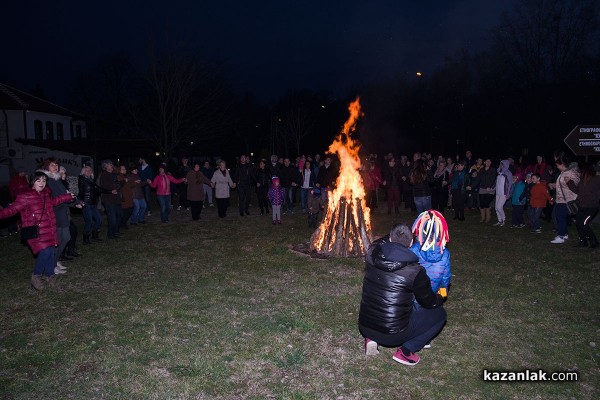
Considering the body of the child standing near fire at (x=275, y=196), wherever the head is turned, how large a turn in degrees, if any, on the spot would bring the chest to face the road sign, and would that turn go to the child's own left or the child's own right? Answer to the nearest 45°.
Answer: approximately 90° to the child's own left

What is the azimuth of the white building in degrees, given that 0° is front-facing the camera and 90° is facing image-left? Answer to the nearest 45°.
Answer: approximately 315°

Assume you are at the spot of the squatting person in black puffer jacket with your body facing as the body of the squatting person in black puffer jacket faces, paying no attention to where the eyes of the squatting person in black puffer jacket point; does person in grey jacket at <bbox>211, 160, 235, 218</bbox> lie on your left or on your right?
on your left
